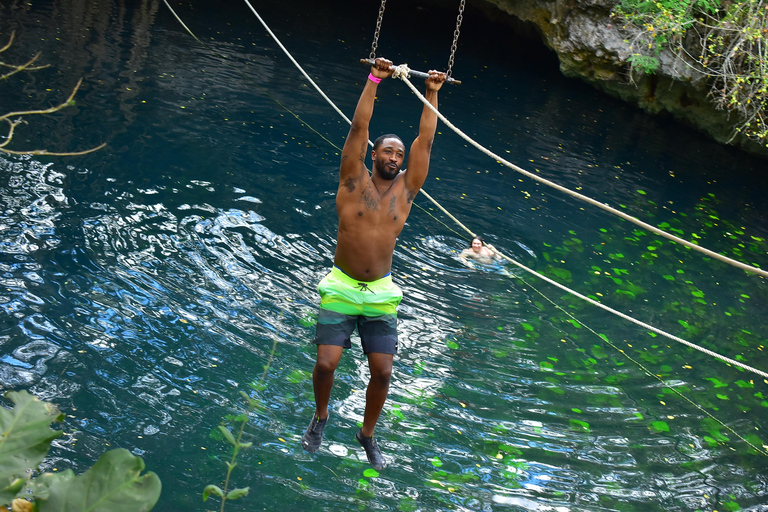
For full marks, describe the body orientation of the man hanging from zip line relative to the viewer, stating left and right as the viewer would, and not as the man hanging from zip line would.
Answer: facing the viewer

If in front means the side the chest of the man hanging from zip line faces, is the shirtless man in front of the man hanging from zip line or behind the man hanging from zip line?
behind

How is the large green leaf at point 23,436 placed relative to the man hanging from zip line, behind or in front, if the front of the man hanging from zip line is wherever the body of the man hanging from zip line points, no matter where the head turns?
in front

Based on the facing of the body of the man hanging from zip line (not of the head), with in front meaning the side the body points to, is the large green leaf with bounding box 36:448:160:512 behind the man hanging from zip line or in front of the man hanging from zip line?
in front

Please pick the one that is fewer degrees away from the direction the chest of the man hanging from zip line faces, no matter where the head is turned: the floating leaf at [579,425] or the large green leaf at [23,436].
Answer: the large green leaf

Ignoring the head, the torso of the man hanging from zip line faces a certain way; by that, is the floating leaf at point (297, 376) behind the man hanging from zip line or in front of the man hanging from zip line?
behind

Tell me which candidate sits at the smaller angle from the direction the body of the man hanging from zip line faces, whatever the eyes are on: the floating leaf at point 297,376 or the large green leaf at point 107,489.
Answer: the large green leaf

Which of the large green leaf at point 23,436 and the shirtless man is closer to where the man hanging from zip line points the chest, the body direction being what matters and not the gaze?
the large green leaf

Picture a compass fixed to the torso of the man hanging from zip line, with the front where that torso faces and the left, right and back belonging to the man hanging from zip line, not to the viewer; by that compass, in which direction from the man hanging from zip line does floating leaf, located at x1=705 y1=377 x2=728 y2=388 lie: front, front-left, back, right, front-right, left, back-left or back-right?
back-left

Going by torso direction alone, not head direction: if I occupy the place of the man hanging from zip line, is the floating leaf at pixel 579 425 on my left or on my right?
on my left
